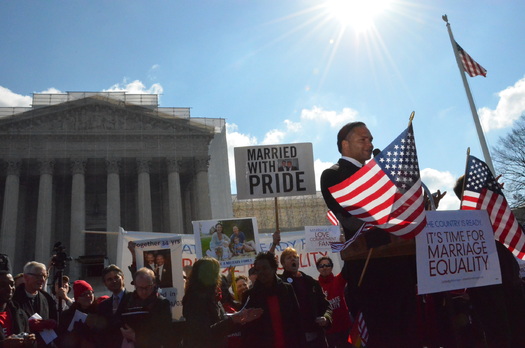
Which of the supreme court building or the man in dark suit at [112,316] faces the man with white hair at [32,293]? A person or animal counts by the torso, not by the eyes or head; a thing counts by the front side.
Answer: the supreme court building

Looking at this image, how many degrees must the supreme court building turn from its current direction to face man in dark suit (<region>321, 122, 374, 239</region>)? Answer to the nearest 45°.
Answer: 0° — it already faces them

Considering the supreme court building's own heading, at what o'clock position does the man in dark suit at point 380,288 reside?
The man in dark suit is roughly at 12 o'clock from the supreme court building.

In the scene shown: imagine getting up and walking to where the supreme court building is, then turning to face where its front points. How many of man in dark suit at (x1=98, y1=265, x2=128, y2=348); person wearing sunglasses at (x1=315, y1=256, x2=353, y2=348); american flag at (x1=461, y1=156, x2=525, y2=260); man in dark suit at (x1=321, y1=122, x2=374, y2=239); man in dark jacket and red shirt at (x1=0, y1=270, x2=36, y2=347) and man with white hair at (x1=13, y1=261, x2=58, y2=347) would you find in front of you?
6

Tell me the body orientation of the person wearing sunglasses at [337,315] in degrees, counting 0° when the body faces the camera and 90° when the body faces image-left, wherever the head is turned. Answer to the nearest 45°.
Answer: approximately 45°

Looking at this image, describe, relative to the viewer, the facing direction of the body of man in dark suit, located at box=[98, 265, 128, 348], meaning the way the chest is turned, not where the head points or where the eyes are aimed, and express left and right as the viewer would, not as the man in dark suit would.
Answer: facing the viewer and to the right of the viewer

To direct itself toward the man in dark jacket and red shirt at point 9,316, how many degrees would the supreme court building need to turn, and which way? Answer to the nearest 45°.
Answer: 0° — it already faces them

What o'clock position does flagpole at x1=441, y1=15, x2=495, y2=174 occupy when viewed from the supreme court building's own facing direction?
The flagpole is roughly at 11 o'clock from the supreme court building.

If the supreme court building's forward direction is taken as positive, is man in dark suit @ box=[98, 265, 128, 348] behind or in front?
in front

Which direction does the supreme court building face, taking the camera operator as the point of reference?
facing the viewer

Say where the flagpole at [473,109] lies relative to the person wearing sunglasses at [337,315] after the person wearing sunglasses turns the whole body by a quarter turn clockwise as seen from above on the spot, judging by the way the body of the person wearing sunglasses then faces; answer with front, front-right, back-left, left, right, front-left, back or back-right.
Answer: right

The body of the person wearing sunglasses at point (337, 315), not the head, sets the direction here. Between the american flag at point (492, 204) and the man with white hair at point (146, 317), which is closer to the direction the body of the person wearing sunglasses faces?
the man with white hair
